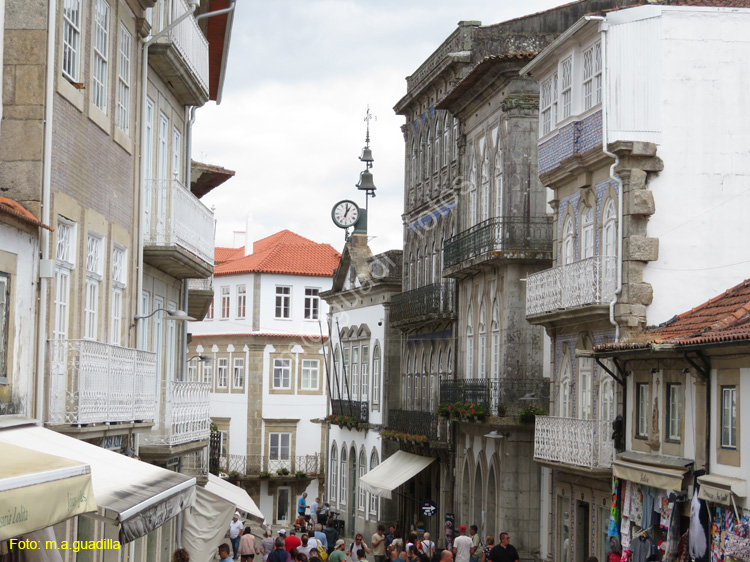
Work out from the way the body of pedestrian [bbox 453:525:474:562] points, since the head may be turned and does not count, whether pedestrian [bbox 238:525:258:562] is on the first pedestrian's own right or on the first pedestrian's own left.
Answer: on the first pedestrian's own left

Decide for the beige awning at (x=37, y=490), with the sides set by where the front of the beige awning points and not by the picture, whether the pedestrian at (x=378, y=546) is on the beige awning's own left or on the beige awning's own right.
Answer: on the beige awning's own left

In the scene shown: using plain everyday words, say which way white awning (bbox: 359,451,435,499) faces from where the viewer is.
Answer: facing the viewer and to the left of the viewer

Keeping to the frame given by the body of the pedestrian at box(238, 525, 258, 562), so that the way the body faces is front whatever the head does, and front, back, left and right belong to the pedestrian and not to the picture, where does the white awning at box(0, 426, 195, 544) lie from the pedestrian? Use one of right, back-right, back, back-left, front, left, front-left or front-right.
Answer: back

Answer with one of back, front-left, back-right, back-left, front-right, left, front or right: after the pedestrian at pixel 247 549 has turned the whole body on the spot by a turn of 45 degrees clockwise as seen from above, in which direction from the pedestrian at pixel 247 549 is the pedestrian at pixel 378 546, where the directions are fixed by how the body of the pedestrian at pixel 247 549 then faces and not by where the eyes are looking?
front

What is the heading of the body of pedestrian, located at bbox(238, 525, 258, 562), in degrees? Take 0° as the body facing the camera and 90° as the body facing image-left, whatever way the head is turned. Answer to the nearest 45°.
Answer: approximately 180°

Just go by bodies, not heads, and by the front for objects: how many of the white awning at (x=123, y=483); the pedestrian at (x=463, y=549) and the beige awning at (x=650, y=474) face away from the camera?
1

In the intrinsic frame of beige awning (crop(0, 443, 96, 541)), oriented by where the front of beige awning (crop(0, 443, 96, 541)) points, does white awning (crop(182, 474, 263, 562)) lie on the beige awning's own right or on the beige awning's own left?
on the beige awning's own left

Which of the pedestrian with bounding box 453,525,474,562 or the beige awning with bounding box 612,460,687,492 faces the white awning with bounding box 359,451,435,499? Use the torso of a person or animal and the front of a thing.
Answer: the pedestrian

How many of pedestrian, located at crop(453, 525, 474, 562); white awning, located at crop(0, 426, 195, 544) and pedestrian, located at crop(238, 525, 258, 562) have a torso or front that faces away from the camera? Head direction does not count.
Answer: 2
